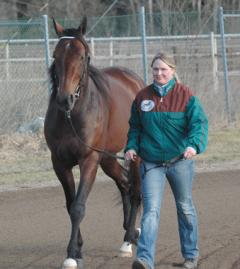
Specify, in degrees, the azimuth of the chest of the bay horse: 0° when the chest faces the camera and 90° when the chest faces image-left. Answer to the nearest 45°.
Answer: approximately 45°

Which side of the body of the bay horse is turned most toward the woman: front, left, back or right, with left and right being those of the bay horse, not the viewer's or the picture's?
left
